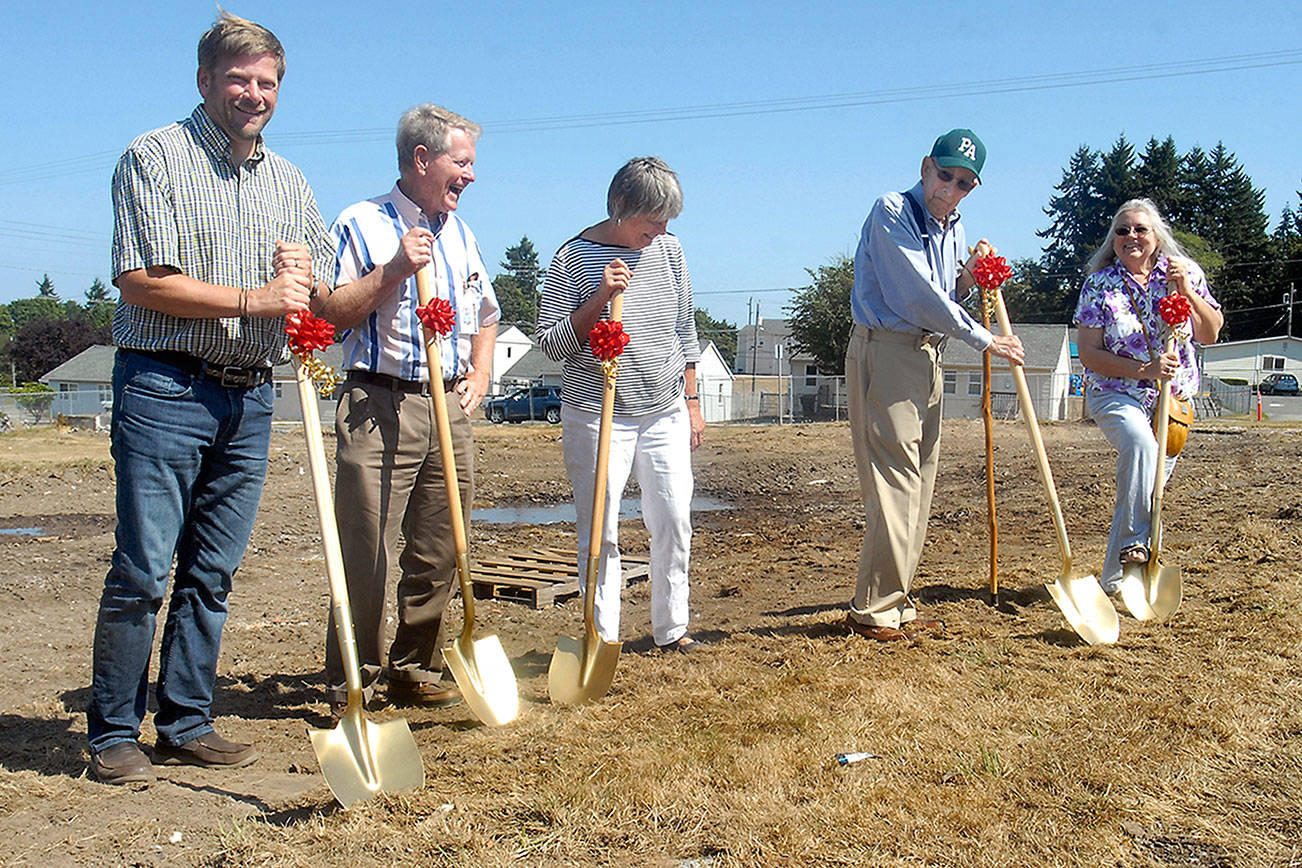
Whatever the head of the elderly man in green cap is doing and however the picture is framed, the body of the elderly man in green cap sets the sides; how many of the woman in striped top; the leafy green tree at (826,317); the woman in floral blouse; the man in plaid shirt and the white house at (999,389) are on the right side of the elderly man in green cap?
2

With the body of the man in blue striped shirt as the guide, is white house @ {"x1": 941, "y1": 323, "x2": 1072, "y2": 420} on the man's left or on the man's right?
on the man's left

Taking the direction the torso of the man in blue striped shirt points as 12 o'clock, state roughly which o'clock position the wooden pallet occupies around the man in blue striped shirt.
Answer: The wooden pallet is roughly at 8 o'clock from the man in blue striped shirt.

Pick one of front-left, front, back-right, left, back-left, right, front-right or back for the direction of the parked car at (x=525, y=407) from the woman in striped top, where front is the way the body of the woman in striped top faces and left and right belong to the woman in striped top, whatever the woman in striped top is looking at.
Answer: back-left

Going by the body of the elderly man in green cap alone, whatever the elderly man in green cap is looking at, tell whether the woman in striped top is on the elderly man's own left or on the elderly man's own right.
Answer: on the elderly man's own right

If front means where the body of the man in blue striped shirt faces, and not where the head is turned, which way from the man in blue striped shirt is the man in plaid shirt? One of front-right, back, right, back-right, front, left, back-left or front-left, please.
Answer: right

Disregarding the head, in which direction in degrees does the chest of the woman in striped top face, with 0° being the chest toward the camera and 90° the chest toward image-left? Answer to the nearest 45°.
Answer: approximately 315°

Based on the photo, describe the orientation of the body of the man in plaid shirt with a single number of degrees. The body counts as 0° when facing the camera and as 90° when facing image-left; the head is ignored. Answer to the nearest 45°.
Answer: approximately 315°
